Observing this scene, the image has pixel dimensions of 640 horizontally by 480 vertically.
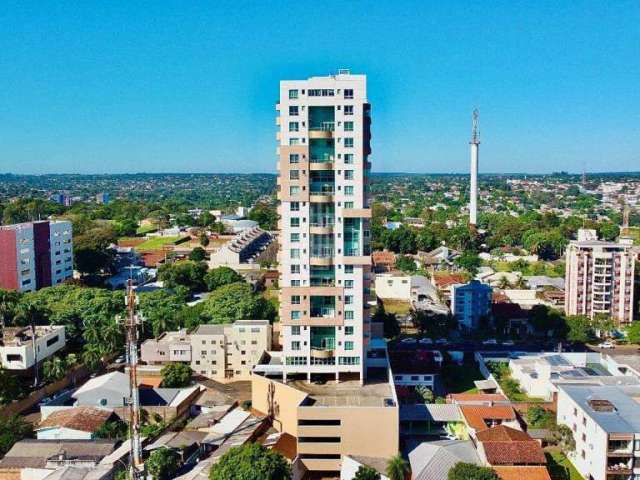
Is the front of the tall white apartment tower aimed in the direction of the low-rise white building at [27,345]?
no

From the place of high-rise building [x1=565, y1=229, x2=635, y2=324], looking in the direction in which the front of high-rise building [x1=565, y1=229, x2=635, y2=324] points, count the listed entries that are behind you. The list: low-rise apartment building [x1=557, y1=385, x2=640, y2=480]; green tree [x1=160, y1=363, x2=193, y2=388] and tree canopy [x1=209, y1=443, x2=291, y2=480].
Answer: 0

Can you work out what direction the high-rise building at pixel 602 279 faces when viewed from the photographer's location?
facing the viewer

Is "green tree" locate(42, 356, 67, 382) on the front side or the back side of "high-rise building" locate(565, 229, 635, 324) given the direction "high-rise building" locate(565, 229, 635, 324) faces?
on the front side

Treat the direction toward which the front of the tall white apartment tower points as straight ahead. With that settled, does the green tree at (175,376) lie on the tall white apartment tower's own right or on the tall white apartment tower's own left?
on the tall white apartment tower's own right

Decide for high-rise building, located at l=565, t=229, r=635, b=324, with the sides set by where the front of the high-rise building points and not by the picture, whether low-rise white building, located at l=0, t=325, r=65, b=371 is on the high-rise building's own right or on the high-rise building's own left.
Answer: on the high-rise building's own right

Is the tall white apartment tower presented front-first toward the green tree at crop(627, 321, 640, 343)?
no

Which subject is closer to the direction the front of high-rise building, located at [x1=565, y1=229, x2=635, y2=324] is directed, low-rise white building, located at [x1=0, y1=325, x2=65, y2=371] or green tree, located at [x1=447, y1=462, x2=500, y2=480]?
the green tree

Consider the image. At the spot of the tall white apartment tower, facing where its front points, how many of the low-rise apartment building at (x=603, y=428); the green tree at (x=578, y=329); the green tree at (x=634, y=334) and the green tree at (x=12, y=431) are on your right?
1

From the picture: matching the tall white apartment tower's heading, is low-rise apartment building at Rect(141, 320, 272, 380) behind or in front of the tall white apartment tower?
behind

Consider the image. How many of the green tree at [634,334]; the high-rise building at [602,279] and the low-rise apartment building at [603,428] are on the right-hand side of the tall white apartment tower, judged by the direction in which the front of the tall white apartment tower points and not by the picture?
0

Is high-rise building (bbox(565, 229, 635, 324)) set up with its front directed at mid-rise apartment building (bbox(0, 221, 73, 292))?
no

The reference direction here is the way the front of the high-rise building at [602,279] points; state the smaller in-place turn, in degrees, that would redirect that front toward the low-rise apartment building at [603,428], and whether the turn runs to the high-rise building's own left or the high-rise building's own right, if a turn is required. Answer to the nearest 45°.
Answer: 0° — it already faces it

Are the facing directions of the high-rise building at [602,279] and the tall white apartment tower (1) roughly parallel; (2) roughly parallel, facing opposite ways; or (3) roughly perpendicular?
roughly parallel

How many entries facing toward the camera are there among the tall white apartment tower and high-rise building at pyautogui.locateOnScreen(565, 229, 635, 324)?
2
